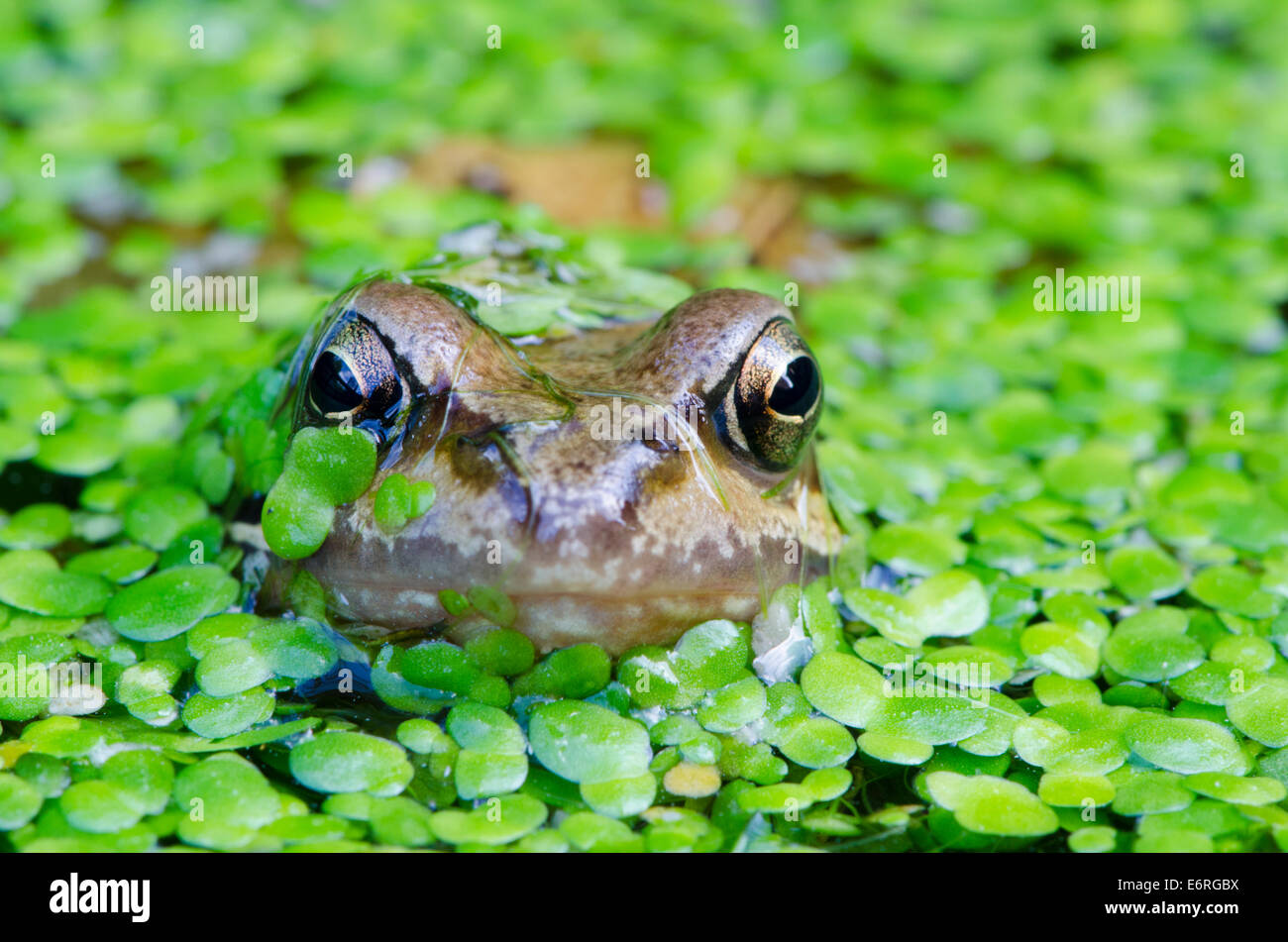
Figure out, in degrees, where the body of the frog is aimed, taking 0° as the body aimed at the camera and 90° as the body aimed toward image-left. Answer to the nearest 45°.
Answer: approximately 0°
